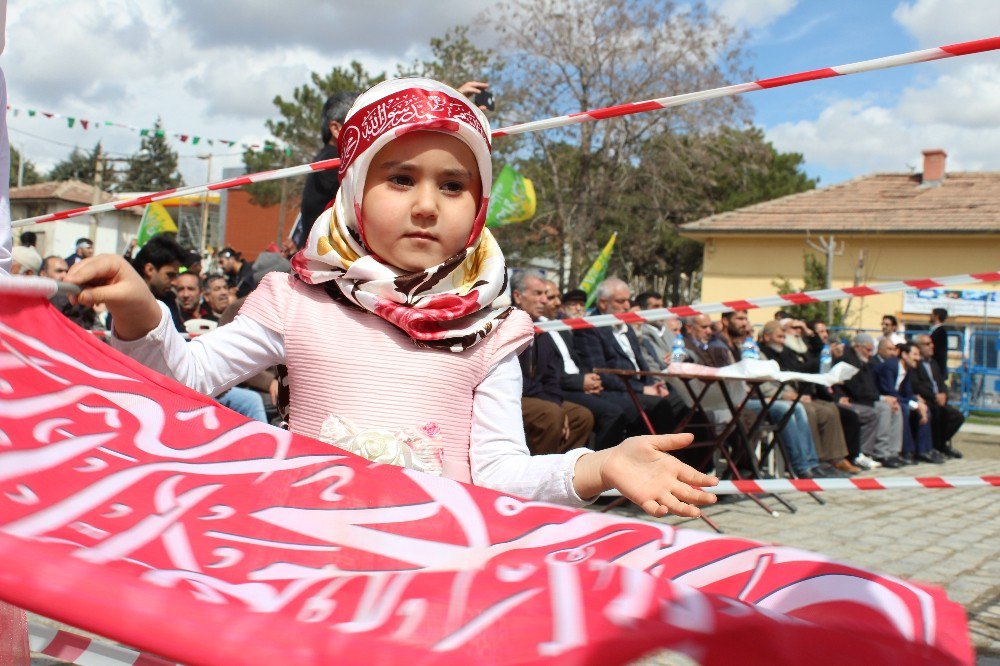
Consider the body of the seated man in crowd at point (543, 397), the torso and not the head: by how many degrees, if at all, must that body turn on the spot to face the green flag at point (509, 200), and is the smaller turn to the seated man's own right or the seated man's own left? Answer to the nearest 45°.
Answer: approximately 135° to the seated man's own left

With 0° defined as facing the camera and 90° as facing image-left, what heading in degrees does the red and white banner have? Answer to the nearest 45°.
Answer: approximately 0°

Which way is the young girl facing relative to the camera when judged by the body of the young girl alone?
toward the camera

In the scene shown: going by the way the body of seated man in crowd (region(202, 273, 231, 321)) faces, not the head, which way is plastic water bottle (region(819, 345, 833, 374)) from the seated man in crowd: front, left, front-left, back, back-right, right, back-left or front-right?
front-left

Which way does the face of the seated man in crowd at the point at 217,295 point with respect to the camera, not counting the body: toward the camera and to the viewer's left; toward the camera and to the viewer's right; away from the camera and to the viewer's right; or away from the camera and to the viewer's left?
toward the camera and to the viewer's right

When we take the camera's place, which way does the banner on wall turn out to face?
facing the viewer

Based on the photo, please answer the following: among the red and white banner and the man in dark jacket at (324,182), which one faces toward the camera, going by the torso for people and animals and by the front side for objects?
the red and white banner

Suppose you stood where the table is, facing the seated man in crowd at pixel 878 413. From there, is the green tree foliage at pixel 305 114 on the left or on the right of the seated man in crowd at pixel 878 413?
left

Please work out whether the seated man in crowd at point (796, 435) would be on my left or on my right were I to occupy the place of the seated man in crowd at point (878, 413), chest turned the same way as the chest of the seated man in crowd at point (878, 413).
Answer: on my right

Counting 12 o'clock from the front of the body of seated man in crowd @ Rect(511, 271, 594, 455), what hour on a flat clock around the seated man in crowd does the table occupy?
The table is roughly at 10 o'clock from the seated man in crowd.

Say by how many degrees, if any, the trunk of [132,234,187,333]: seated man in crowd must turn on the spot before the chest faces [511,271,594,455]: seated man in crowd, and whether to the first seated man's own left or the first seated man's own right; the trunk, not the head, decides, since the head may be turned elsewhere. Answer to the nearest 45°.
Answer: approximately 45° to the first seated man's own left

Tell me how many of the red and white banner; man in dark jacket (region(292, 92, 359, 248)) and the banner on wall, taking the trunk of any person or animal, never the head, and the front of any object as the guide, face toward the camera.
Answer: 2

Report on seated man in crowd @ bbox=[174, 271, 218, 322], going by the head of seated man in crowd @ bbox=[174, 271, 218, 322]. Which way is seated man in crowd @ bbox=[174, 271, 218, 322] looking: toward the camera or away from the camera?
toward the camera

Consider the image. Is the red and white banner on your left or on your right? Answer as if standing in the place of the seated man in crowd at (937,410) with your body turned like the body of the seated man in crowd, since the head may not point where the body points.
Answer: on your right

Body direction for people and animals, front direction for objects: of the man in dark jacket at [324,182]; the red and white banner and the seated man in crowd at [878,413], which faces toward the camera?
the red and white banner

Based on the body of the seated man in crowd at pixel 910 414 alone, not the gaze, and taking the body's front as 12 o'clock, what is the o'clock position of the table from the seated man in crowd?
The table is roughly at 2 o'clock from the seated man in crowd.
